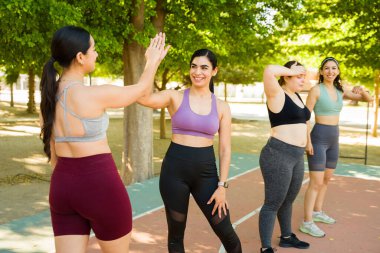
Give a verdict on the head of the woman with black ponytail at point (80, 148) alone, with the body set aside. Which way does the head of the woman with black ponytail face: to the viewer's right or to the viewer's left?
to the viewer's right

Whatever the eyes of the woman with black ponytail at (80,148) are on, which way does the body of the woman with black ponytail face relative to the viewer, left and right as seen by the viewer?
facing away from the viewer and to the right of the viewer

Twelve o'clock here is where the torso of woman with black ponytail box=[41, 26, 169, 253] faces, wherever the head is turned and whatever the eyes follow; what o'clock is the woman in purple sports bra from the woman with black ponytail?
The woman in purple sports bra is roughly at 12 o'clock from the woman with black ponytail.
